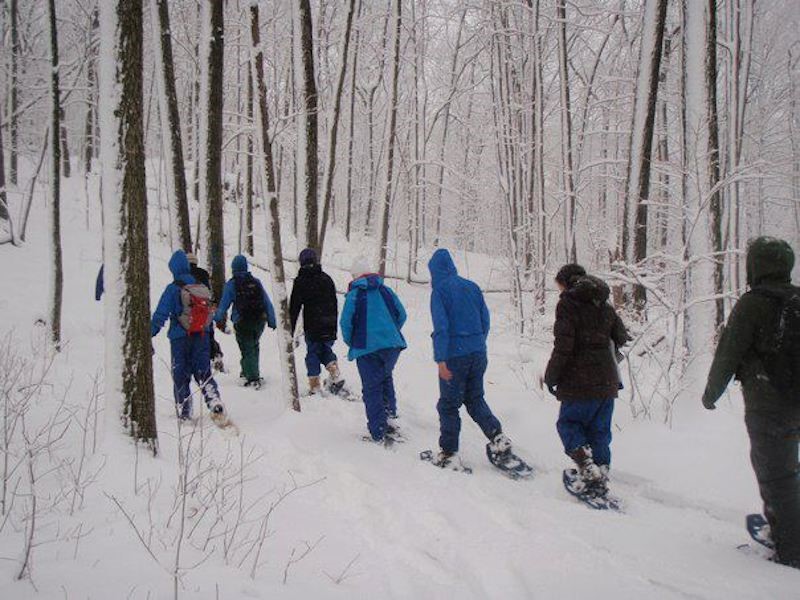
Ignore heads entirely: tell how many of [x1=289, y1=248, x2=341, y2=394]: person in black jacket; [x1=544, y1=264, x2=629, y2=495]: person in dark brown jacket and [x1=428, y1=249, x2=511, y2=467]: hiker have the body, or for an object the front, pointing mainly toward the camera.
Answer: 0

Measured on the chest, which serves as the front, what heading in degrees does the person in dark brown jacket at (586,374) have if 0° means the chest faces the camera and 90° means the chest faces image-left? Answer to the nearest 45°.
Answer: approximately 135°

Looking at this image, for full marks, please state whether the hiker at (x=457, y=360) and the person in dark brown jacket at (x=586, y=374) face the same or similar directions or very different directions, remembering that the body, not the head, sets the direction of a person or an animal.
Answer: same or similar directions

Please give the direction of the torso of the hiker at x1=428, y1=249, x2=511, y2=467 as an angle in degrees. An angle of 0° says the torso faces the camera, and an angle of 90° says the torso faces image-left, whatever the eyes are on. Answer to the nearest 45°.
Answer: approximately 135°

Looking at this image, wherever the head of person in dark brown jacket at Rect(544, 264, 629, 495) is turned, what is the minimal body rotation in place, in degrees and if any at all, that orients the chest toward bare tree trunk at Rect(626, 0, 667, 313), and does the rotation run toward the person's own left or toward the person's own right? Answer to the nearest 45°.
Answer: approximately 45° to the person's own right

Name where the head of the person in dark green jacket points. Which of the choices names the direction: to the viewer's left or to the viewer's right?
to the viewer's left

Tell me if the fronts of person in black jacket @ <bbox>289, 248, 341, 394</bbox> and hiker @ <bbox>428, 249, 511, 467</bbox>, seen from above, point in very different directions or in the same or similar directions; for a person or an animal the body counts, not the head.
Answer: same or similar directions

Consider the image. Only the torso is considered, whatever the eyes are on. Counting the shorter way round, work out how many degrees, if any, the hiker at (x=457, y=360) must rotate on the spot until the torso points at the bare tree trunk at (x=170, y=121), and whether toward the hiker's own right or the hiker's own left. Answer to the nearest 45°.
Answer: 0° — they already face it

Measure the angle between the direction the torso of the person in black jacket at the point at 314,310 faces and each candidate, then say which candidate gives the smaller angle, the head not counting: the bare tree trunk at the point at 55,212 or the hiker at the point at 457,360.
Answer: the bare tree trunk

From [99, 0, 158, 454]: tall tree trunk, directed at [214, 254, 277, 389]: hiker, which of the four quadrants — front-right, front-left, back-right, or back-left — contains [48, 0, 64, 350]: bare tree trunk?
front-left

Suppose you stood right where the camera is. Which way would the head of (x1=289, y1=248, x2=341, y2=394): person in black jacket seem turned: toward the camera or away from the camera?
away from the camera

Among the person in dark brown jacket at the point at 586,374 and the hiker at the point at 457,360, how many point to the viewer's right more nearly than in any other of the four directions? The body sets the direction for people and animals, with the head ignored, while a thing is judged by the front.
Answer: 0
